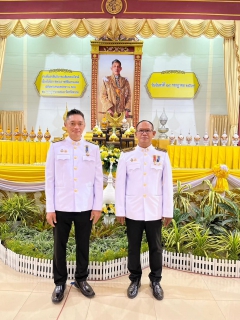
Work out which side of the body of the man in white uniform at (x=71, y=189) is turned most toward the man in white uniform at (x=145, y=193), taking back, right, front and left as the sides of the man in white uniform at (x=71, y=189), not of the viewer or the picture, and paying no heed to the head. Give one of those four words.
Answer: left

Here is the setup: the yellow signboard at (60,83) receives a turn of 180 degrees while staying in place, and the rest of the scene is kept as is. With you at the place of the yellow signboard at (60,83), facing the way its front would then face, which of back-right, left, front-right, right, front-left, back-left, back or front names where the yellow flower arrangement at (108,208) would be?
back

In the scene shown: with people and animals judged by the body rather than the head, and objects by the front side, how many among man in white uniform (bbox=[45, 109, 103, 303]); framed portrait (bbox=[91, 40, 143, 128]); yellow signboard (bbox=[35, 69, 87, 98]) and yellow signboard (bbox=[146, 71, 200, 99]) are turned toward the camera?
4

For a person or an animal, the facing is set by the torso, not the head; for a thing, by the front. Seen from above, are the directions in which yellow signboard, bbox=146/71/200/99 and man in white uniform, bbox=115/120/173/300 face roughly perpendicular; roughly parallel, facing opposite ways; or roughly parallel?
roughly parallel

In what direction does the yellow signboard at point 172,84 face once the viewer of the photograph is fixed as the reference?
facing the viewer

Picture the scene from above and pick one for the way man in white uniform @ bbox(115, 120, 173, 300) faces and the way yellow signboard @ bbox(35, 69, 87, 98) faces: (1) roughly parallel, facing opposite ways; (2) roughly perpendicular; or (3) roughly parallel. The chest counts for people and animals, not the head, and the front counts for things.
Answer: roughly parallel

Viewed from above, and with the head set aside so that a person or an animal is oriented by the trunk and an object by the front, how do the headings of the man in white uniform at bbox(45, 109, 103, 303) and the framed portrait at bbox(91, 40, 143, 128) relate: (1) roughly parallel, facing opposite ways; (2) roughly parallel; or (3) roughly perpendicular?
roughly parallel

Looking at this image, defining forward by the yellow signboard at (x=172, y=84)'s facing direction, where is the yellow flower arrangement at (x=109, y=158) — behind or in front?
in front

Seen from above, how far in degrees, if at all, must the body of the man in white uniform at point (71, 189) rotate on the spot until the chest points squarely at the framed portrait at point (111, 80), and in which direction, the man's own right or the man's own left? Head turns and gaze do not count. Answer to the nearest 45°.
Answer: approximately 180°

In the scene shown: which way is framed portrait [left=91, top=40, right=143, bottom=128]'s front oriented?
toward the camera

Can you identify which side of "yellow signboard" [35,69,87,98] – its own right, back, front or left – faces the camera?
front

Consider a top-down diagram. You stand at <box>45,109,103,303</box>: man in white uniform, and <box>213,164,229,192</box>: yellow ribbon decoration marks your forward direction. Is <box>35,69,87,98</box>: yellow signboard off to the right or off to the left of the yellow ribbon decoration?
left

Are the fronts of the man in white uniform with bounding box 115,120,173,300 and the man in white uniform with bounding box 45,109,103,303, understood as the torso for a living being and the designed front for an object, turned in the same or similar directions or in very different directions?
same or similar directions

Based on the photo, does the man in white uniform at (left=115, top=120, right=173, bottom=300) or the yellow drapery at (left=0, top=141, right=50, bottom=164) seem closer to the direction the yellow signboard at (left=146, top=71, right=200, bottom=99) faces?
the man in white uniform
